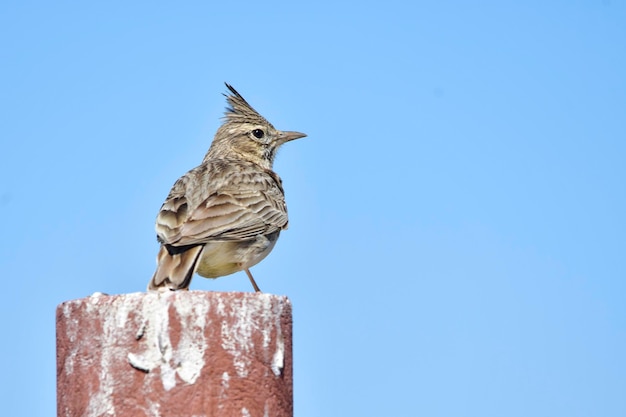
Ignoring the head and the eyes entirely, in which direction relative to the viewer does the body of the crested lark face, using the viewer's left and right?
facing away from the viewer and to the right of the viewer
